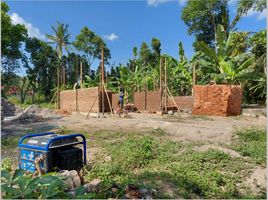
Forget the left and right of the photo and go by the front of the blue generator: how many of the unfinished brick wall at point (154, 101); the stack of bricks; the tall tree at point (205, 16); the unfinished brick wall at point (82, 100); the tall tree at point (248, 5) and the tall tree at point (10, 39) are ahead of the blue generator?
0

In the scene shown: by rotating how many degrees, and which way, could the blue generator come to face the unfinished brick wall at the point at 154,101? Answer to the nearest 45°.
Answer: approximately 180°

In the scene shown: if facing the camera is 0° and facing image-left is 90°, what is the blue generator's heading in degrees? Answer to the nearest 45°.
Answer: approximately 45°

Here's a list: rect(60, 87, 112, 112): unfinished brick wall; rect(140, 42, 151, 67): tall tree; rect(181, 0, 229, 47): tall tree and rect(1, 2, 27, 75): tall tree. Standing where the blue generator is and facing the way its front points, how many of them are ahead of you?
0

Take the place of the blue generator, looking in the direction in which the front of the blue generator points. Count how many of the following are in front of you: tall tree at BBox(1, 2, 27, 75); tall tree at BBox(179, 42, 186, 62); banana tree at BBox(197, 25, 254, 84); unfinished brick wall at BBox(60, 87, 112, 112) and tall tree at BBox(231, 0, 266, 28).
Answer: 0

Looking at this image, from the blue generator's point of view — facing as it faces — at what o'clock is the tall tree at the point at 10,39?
The tall tree is roughly at 4 o'clock from the blue generator.

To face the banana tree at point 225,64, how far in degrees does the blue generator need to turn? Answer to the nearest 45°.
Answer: approximately 180°

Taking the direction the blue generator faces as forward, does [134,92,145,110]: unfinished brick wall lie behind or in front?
behind

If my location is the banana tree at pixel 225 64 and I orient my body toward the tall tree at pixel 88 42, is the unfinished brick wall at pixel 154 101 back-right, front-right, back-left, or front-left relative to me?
front-left

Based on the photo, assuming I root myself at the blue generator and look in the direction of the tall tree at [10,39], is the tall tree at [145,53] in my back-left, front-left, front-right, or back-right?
front-right

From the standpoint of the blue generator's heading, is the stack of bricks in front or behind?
behind

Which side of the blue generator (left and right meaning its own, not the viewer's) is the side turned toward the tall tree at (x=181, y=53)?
back

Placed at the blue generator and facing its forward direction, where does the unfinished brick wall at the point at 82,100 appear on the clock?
The unfinished brick wall is roughly at 5 o'clock from the blue generator.

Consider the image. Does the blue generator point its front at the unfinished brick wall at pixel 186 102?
no

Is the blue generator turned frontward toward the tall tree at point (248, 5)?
no

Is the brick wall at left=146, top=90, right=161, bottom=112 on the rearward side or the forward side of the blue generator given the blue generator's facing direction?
on the rearward side

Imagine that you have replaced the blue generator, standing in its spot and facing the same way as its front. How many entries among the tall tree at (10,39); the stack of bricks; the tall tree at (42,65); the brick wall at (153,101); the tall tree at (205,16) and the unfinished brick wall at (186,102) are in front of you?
0
